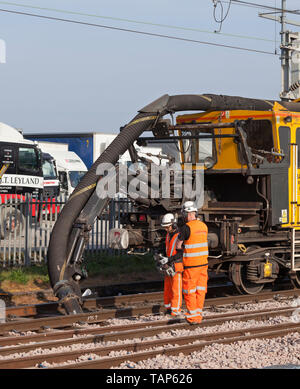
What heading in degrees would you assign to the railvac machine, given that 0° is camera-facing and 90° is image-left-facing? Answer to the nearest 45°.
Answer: approximately 45°

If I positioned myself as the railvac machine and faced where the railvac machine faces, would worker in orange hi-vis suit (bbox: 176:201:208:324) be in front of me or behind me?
in front

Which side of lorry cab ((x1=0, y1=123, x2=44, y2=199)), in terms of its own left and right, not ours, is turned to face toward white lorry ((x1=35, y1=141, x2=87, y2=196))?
left

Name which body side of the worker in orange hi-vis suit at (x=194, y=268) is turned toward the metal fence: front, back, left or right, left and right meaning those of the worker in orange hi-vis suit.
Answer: front

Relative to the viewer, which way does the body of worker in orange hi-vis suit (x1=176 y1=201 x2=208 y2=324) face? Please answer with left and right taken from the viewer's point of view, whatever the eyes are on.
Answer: facing away from the viewer and to the left of the viewer

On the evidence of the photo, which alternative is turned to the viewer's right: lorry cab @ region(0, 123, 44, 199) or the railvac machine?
the lorry cab

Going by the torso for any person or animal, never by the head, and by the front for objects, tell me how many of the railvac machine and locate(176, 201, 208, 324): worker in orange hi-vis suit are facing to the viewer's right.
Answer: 0

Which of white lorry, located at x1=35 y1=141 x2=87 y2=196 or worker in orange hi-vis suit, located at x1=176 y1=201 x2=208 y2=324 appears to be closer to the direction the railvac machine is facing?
the worker in orange hi-vis suit
